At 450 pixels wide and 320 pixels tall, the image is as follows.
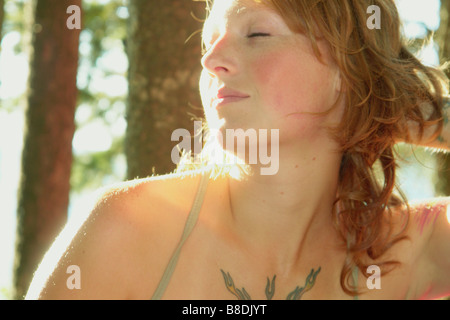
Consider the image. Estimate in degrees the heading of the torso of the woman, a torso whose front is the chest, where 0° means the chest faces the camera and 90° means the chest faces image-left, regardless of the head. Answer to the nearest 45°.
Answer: approximately 0°

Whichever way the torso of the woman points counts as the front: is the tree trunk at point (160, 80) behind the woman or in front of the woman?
behind

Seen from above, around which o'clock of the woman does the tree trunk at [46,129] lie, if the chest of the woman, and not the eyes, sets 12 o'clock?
The tree trunk is roughly at 5 o'clock from the woman.

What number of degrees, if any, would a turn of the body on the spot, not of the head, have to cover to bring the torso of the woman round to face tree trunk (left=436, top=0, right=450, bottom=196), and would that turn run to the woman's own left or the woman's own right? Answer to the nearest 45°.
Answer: approximately 135° to the woman's own left
